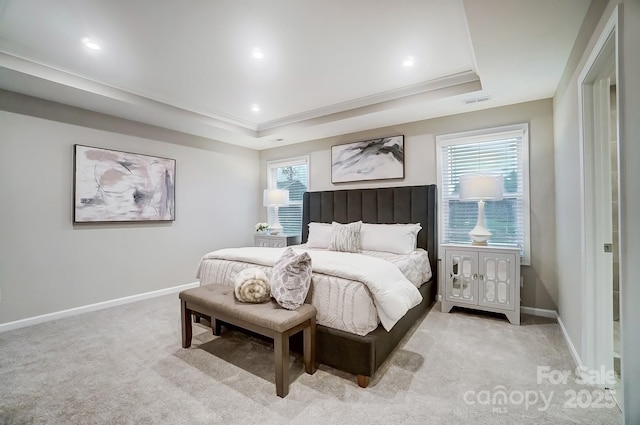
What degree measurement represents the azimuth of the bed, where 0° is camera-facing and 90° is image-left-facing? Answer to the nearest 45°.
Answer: approximately 45°

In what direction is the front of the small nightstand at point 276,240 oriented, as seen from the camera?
facing the viewer and to the left of the viewer

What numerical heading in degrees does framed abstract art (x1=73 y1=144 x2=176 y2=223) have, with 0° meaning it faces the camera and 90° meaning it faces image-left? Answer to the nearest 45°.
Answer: approximately 315°

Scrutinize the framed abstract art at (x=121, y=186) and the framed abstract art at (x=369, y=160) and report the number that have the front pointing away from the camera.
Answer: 0

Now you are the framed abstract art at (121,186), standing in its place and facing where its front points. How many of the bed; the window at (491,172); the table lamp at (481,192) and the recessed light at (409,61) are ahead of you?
4

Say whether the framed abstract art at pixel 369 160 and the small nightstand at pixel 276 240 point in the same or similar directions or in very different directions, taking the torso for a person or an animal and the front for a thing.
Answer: same or similar directions

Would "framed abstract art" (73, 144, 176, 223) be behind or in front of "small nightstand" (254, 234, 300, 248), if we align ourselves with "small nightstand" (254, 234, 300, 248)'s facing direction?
in front

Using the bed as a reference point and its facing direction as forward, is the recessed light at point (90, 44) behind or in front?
in front

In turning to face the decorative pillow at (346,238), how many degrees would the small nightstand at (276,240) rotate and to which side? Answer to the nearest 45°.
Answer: approximately 90° to its left

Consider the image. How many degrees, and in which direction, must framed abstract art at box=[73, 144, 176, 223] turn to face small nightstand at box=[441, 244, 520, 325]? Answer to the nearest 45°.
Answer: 0° — it already faces it

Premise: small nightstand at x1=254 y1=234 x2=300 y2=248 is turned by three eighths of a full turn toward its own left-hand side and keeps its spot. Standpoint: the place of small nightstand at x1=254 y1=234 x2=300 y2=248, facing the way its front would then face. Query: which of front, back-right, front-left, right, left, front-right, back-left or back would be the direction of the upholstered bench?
right

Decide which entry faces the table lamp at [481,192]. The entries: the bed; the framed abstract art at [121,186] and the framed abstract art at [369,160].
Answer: the framed abstract art at [121,186]

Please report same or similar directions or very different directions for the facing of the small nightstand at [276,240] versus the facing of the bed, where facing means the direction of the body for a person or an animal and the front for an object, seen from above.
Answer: same or similar directions

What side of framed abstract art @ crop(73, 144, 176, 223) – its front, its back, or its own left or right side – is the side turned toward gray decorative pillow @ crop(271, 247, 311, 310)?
front

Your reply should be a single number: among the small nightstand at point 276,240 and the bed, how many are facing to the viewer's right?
0
